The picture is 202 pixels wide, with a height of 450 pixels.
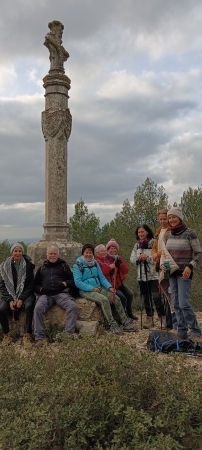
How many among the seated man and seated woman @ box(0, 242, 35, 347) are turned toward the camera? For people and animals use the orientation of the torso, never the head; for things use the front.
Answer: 2

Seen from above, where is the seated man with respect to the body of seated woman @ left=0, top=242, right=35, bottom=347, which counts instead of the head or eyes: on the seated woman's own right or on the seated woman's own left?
on the seated woman's own left

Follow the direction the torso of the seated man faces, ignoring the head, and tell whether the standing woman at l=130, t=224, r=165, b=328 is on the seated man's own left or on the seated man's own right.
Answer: on the seated man's own left

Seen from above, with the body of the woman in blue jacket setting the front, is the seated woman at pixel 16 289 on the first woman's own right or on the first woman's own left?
on the first woman's own right

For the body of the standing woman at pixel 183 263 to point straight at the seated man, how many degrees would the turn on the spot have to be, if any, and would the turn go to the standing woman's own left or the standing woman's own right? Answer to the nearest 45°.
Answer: approximately 45° to the standing woman's own right

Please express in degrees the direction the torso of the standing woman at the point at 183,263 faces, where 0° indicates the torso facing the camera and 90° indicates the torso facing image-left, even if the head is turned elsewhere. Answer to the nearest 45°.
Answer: approximately 45°

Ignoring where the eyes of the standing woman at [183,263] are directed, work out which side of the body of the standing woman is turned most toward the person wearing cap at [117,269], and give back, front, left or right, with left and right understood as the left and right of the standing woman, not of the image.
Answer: right
